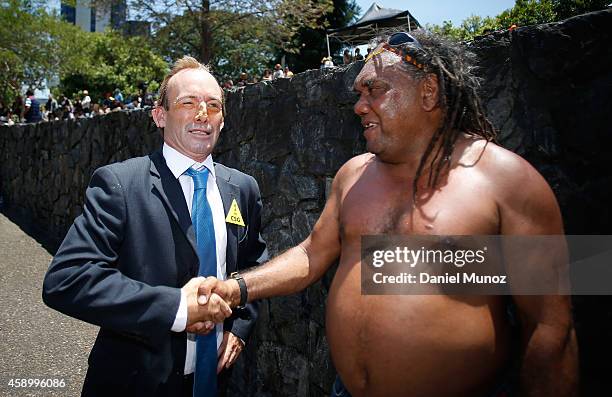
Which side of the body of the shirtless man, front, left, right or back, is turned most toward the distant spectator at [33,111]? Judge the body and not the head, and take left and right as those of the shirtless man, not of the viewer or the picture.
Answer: right

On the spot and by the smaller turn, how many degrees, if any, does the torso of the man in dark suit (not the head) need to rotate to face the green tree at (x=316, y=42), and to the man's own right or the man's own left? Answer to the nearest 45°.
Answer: approximately 135° to the man's own left

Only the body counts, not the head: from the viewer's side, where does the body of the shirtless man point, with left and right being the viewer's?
facing the viewer and to the left of the viewer

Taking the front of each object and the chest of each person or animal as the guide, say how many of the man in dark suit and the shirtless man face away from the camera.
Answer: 0

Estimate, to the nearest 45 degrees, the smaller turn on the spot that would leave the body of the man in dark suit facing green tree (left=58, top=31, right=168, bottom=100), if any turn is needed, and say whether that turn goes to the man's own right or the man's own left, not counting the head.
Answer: approximately 135° to the man's own left

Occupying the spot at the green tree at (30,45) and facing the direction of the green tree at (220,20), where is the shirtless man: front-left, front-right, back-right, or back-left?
front-right

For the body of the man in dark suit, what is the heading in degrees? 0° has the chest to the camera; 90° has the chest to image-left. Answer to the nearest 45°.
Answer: approximately 315°

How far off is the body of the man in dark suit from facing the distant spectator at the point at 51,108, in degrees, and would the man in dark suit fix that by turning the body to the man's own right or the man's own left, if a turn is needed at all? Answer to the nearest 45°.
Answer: approximately 135° to the man's own left

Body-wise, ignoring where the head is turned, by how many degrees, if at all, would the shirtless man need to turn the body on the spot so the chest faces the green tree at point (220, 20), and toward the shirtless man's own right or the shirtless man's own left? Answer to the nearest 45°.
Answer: approximately 135° to the shirtless man's own right

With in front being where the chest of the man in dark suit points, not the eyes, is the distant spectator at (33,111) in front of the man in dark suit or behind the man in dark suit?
behind

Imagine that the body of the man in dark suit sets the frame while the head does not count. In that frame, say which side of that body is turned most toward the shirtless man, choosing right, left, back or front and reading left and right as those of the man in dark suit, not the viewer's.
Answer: front
